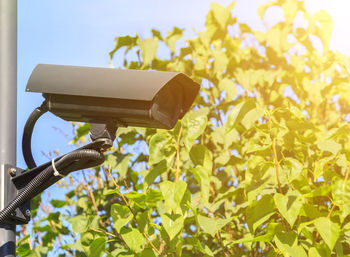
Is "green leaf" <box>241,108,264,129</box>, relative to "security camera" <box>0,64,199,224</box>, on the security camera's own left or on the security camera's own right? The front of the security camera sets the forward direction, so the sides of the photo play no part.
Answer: on the security camera's own left

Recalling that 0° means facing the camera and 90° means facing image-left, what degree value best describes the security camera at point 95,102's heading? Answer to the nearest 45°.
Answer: approximately 315°

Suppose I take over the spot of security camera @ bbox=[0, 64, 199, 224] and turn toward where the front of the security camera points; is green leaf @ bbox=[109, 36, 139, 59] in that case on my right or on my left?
on my left

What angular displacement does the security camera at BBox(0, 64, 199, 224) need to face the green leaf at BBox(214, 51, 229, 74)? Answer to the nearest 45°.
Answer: approximately 90° to its left
